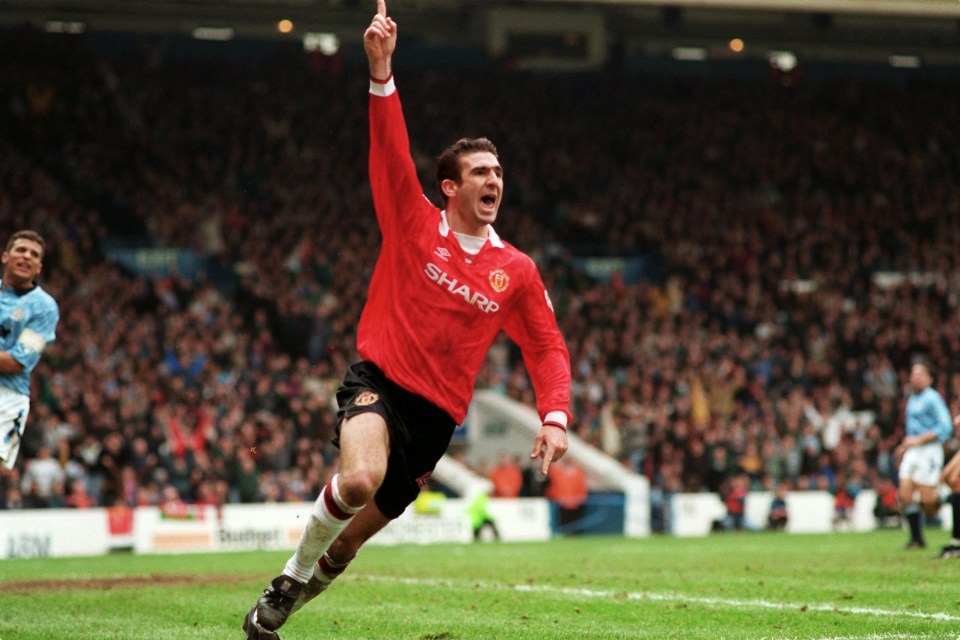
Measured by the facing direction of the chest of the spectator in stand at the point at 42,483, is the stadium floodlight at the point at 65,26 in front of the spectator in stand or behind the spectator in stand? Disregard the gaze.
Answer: behind

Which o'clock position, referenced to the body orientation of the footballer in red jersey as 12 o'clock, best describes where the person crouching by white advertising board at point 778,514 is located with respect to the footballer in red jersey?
The person crouching by white advertising board is roughly at 8 o'clock from the footballer in red jersey.

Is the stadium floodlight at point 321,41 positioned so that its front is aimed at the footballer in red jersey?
yes

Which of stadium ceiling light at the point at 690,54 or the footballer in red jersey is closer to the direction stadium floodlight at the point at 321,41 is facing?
the footballer in red jersey

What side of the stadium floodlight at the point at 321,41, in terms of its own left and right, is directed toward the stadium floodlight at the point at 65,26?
right

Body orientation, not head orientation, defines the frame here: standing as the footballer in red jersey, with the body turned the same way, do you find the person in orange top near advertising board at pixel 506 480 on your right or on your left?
on your left

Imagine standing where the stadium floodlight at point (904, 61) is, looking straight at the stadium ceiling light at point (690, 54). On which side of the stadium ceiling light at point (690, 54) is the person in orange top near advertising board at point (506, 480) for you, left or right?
left

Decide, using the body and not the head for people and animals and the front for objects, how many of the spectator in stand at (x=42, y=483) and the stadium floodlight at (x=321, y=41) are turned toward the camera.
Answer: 2

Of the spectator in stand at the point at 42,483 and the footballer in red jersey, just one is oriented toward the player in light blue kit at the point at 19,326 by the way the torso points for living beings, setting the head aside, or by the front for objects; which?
the spectator in stand

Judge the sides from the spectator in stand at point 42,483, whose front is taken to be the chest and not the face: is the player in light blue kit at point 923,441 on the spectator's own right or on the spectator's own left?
on the spectator's own left

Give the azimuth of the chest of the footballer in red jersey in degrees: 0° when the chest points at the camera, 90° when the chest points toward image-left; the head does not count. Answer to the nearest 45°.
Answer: approximately 315°

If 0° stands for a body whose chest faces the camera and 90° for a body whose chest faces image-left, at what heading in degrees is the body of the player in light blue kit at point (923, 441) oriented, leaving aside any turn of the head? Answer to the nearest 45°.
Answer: approximately 45°
